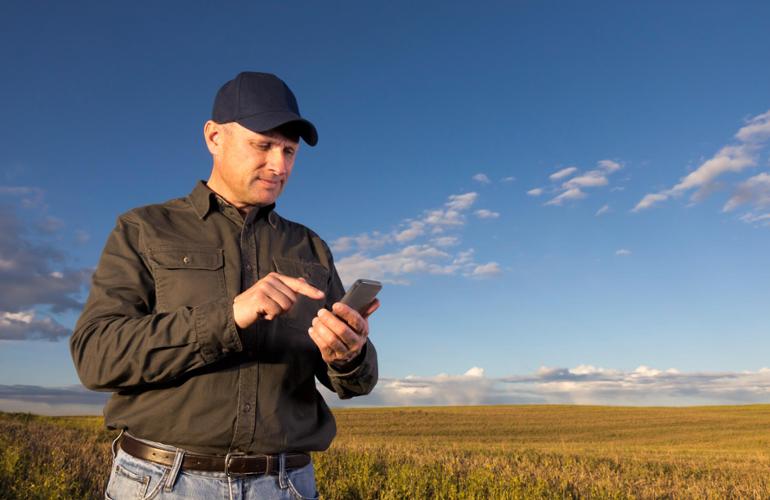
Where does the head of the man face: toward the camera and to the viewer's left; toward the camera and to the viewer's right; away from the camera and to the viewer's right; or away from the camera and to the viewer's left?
toward the camera and to the viewer's right

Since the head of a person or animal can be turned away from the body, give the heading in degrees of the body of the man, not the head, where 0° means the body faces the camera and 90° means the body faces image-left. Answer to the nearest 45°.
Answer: approximately 315°
